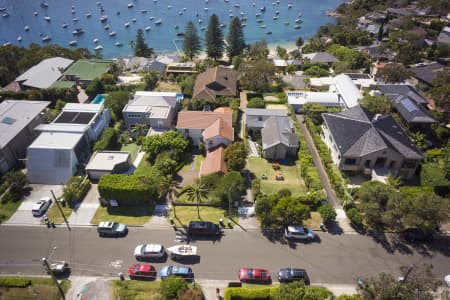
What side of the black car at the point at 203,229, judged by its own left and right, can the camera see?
right

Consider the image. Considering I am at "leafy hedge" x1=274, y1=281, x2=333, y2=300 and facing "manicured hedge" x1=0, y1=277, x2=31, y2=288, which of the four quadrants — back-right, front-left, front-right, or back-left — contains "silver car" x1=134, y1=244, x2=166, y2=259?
front-right

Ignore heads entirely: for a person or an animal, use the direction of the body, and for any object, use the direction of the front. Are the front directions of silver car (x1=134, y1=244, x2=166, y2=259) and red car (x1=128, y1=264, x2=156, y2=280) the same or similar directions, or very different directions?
same or similar directions

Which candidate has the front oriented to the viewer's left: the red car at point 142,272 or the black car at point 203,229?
the red car

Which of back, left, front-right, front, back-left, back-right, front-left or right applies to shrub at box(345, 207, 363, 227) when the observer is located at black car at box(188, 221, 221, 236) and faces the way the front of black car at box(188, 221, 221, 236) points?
front

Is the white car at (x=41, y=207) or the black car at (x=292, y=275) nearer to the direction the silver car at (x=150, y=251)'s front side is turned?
the white car

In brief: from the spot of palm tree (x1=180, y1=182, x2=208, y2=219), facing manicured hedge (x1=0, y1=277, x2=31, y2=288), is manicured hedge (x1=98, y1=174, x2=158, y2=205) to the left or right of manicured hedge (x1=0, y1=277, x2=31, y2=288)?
right

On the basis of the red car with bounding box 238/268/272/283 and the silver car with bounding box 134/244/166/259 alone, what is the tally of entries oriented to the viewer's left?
2

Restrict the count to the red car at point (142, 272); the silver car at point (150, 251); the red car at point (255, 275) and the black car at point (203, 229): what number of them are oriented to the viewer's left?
3

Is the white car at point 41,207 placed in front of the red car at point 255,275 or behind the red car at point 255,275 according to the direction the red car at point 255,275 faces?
in front

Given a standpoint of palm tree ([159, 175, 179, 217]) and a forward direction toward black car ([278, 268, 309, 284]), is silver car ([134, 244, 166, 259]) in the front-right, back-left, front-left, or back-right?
front-right

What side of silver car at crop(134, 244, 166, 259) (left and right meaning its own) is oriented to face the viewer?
left

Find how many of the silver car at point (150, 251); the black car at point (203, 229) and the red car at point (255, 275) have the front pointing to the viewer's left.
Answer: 2

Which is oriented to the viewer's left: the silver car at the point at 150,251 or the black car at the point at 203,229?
the silver car

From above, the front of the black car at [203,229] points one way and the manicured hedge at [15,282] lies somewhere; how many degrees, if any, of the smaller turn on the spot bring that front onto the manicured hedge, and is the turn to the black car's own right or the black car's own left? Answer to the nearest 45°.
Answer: approximately 180°

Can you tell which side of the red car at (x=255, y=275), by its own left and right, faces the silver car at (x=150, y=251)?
front

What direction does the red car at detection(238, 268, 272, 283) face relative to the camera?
to the viewer's left

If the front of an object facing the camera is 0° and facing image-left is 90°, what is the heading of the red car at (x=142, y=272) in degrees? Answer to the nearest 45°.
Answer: approximately 90°
